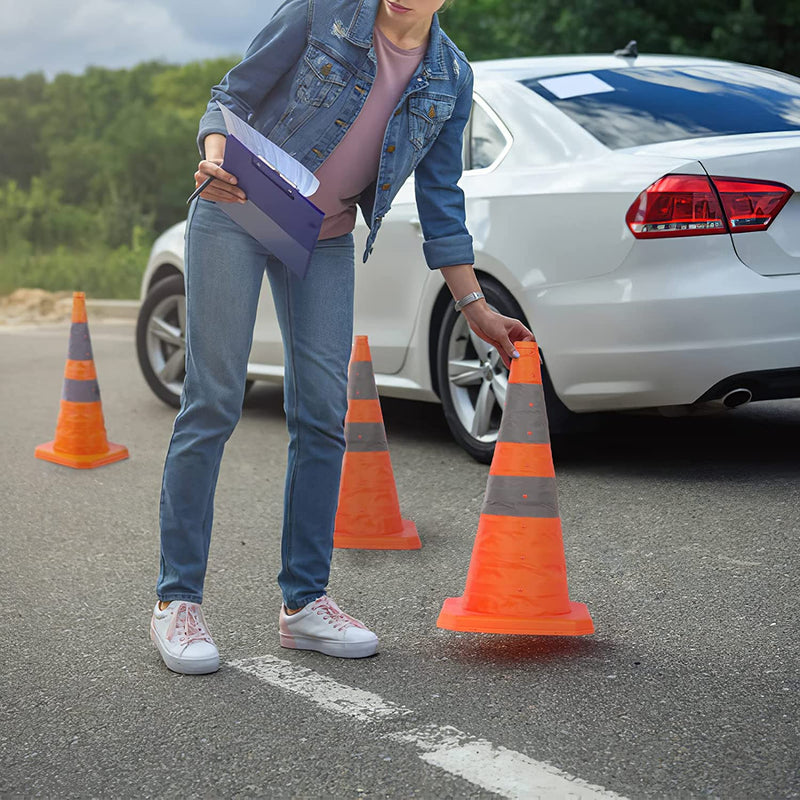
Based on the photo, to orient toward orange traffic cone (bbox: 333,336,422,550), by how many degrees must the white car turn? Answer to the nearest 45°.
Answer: approximately 90° to its left

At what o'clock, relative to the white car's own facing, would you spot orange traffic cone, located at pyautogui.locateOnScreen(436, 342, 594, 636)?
The orange traffic cone is roughly at 8 o'clock from the white car.

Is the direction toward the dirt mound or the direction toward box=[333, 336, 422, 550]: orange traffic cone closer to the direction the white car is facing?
the dirt mound

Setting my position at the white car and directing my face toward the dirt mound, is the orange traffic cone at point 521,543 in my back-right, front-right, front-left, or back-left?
back-left

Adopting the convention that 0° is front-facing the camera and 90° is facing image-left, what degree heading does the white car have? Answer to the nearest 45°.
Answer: approximately 135°

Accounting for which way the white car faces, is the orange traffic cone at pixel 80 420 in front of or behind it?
in front

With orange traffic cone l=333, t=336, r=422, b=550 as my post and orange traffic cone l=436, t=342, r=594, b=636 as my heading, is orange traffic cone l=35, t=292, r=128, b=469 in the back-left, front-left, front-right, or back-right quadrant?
back-right

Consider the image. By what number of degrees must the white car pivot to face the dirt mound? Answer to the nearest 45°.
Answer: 0° — it already faces it

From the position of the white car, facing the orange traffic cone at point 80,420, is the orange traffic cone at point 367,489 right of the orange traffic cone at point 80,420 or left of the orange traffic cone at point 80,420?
left

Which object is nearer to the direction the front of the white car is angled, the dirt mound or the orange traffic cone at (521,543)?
the dirt mound

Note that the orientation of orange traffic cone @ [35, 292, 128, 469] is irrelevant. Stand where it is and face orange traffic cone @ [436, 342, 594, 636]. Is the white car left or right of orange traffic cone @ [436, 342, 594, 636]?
left

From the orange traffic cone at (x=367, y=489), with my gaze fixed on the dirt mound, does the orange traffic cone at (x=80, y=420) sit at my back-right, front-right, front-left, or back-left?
front-left
